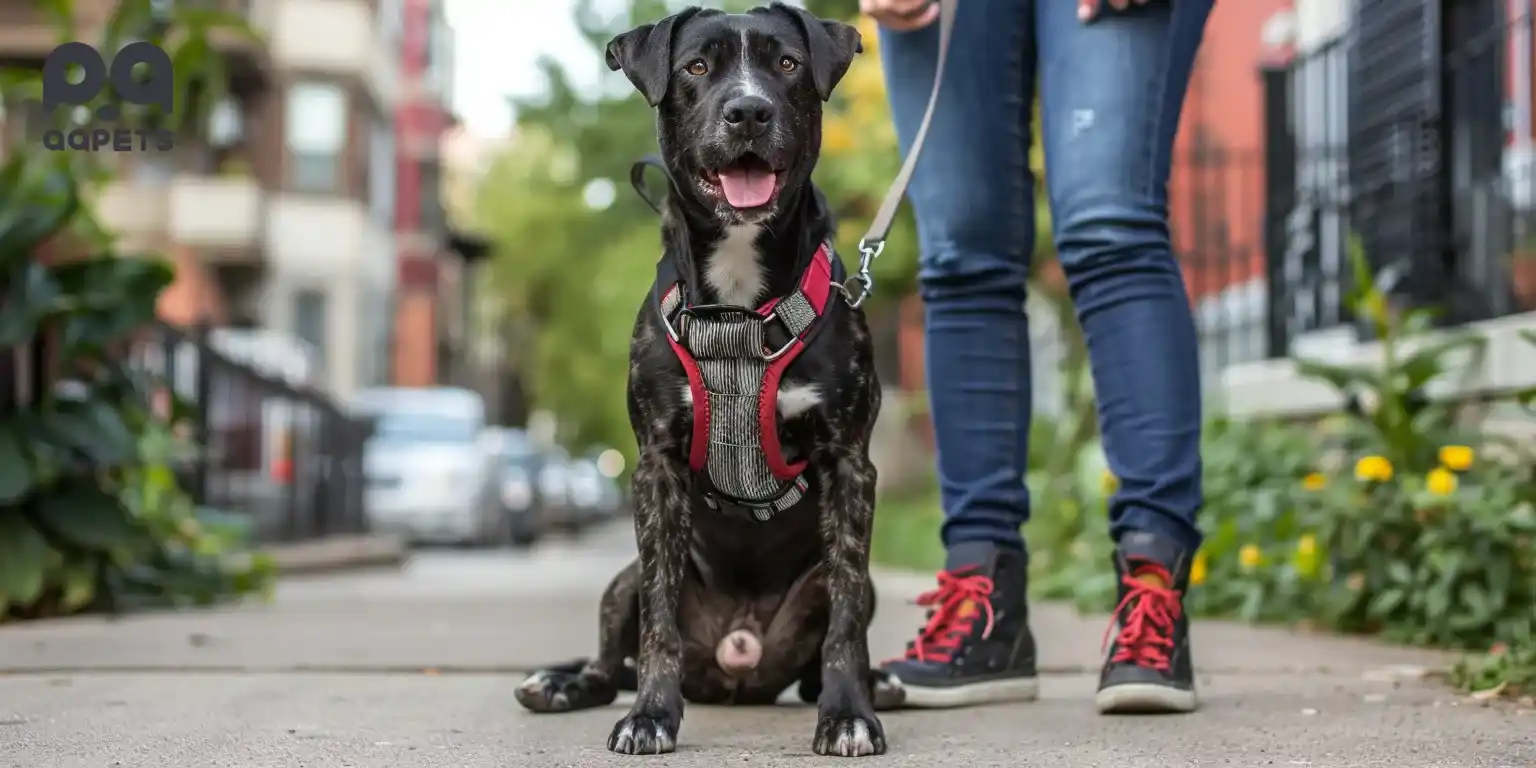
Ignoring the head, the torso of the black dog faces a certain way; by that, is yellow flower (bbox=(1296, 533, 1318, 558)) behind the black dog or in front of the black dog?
behind

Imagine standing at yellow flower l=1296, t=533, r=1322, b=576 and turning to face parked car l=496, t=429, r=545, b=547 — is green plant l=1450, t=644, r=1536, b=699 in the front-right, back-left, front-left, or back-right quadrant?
back-left

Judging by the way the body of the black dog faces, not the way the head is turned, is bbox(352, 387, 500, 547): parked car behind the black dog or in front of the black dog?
behind

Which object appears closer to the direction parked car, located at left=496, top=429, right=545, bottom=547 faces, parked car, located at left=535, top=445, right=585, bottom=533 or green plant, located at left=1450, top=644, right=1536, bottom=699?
the green plant

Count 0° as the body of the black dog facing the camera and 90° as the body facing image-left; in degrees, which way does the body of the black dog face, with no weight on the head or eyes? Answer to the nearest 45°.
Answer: approximately 0°

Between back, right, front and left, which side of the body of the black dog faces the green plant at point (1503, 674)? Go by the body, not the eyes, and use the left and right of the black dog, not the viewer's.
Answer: left

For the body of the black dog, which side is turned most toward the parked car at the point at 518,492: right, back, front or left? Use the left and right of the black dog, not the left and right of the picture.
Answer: back

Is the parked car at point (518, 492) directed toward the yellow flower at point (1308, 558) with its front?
yes

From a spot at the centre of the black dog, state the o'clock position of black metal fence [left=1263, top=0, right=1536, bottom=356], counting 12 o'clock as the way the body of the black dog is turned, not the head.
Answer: The black metal fence is roughly at 7 o'clock from the black dog.

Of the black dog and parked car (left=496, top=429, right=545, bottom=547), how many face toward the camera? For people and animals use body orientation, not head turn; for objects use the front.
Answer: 2

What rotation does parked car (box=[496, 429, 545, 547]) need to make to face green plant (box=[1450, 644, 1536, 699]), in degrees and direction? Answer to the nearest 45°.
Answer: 0° — it already faces it
